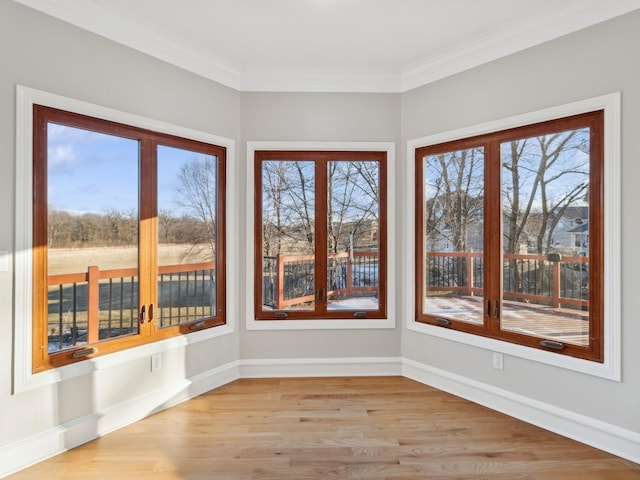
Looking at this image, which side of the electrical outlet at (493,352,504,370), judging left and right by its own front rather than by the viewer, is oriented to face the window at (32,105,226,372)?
front

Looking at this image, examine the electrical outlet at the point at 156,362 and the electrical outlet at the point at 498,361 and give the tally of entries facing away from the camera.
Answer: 0

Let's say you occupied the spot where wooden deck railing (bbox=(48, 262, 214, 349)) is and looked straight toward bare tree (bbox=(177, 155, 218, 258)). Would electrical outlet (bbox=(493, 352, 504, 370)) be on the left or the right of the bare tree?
right

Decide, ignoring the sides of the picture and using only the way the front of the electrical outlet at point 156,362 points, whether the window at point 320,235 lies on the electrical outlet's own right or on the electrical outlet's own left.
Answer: on the electrical outlet's own left

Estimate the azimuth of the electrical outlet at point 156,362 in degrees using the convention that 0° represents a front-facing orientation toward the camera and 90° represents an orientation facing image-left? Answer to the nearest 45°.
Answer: approximately 315°

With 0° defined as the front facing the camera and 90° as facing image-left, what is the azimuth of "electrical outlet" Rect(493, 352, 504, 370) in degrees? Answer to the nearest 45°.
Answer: approximately 45°

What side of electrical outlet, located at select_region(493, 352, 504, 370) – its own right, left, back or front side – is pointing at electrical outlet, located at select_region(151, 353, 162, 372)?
front

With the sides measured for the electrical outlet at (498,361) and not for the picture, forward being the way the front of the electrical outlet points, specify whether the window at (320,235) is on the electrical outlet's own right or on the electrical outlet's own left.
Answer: on the electrical outlet's own right
